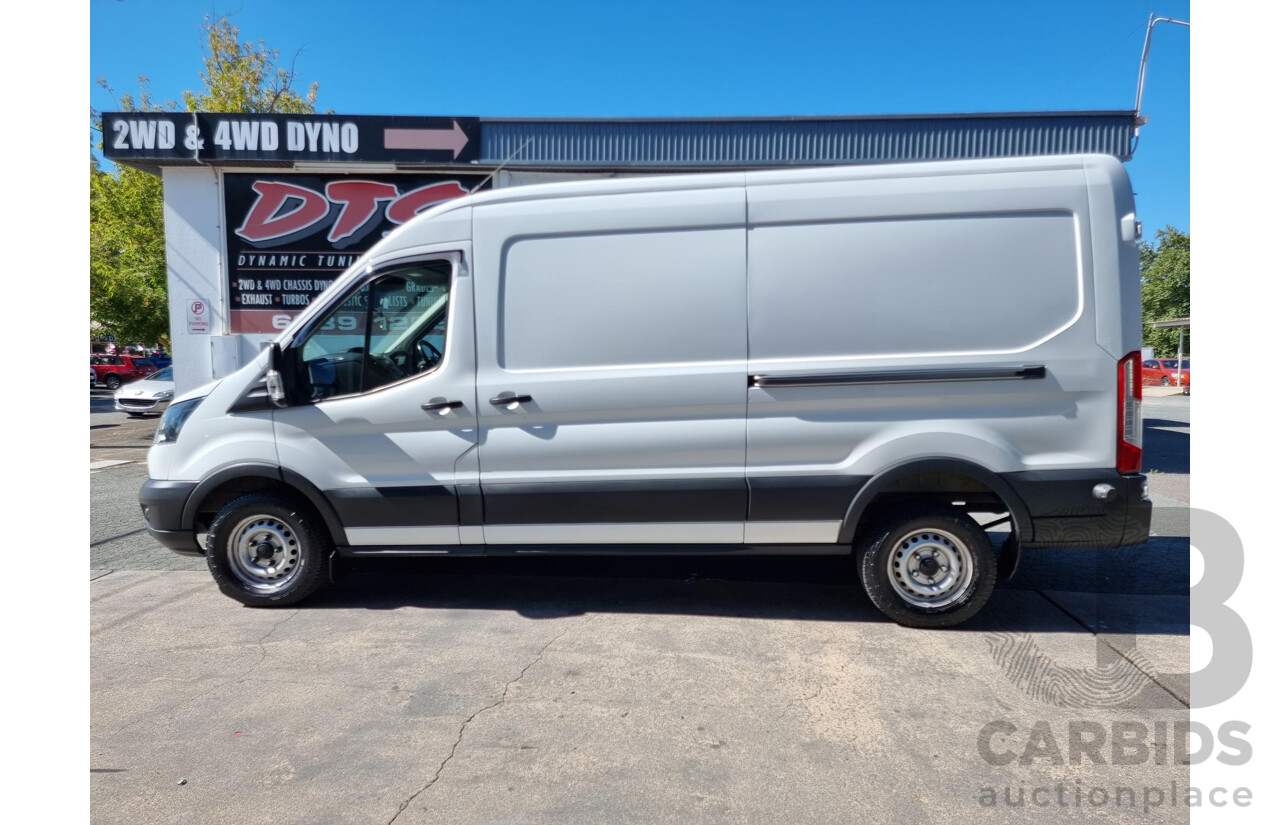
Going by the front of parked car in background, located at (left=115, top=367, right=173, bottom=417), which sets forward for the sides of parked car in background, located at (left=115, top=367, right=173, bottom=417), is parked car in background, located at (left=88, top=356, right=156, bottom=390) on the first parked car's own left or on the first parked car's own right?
on the first parked car's own right

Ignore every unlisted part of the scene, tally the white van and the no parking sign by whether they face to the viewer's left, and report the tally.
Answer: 1

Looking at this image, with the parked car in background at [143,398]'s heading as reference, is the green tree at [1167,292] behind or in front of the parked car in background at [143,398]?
behind

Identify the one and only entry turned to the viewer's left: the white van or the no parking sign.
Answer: the white van

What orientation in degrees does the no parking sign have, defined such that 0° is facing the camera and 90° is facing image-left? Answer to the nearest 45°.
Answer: approximately 0°

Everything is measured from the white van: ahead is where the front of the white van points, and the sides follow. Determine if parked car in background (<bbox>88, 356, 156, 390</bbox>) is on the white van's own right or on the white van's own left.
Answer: on the white van's own right

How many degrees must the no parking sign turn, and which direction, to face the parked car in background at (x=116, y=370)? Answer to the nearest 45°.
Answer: approximately 180°

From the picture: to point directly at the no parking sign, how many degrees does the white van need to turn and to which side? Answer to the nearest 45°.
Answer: approximately 45° to its right

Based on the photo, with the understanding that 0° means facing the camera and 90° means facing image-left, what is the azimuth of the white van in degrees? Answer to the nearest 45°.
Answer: approximately 90°

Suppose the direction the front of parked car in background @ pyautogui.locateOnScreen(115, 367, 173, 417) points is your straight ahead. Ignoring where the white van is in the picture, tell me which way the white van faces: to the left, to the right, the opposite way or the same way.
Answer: to the right

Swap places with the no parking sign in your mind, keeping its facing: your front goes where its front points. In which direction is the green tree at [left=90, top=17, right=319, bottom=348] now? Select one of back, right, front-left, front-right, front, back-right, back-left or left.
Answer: back
